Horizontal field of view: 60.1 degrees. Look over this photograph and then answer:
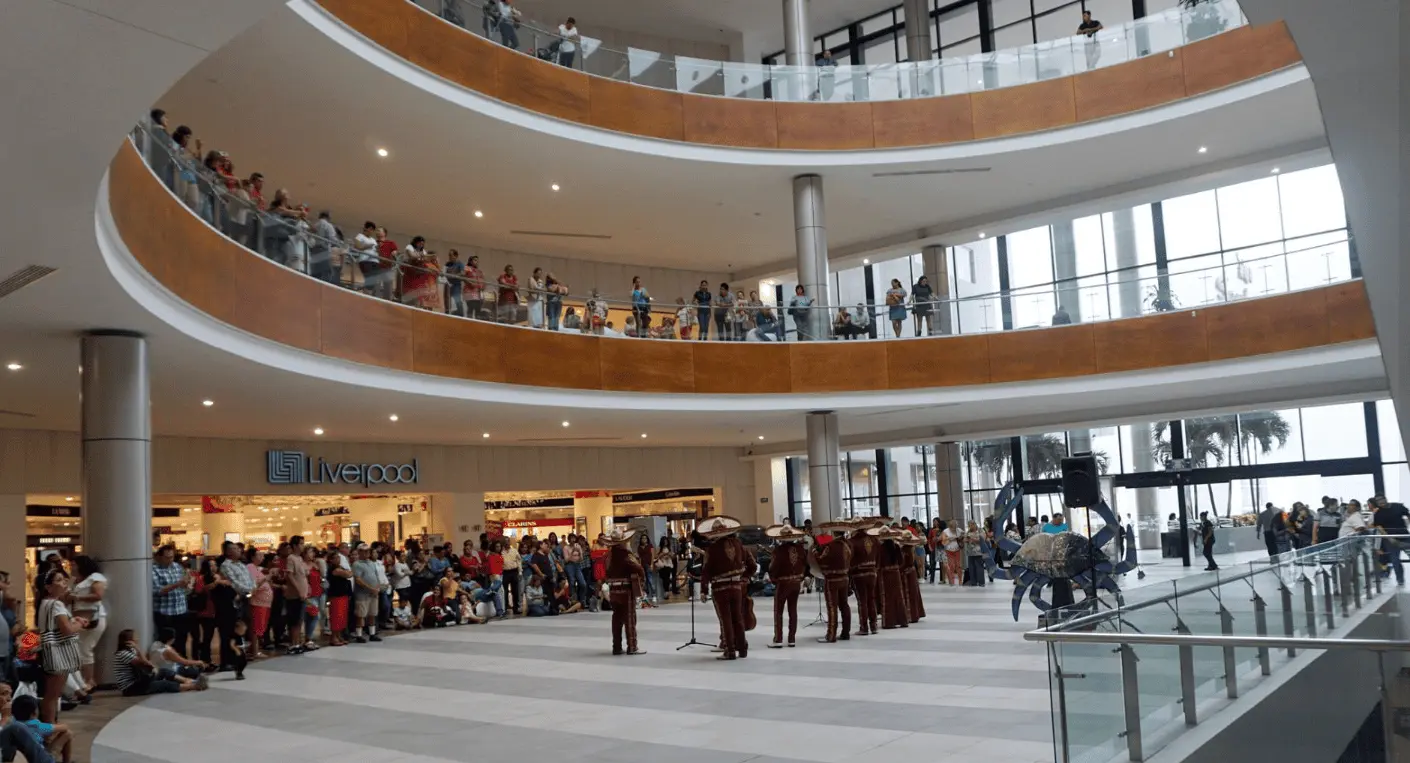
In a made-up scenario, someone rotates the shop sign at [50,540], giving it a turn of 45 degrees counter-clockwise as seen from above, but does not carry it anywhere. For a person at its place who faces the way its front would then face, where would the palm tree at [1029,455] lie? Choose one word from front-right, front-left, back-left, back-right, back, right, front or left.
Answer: front-left

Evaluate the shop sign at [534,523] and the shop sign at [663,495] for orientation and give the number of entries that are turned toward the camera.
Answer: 2

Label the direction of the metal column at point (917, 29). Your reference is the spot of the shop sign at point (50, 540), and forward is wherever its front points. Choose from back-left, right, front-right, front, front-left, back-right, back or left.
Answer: left

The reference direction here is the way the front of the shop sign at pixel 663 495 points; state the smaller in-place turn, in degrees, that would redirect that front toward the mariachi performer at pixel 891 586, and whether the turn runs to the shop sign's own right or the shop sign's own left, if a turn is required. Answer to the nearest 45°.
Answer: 0° — it already faces them

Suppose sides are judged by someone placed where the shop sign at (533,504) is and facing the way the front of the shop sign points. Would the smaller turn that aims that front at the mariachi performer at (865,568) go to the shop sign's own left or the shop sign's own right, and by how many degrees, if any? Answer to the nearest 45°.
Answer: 0° — it already faces them

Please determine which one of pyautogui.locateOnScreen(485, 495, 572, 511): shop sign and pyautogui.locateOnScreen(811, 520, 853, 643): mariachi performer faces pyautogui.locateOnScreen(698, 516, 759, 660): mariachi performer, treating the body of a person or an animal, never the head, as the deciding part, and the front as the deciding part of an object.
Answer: the shop sign

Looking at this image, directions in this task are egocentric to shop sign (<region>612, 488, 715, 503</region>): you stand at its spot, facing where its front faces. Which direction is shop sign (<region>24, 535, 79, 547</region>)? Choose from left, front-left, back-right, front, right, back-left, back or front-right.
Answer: front-right

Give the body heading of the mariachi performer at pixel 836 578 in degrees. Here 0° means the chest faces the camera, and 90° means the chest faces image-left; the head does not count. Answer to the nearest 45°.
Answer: approximately 135°

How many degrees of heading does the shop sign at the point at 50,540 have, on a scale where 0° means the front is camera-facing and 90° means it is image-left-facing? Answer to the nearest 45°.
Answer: approximately 0°

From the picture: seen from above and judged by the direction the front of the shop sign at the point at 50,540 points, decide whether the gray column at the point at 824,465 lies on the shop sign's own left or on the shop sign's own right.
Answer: on the shop sign's own left

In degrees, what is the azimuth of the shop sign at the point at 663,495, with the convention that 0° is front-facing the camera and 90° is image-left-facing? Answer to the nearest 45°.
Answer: approximately 0°
